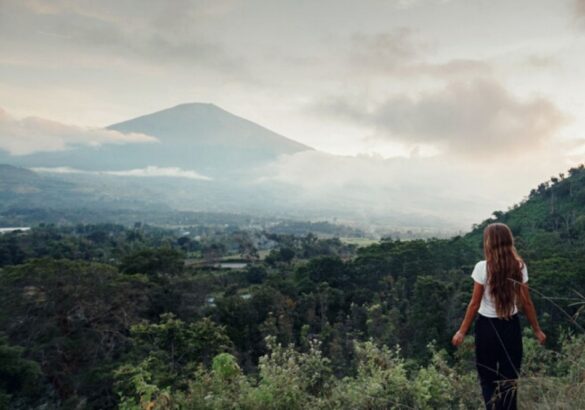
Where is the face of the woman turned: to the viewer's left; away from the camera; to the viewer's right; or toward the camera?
away from the camera

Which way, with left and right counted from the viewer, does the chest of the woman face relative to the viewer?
facing away from the viewer
